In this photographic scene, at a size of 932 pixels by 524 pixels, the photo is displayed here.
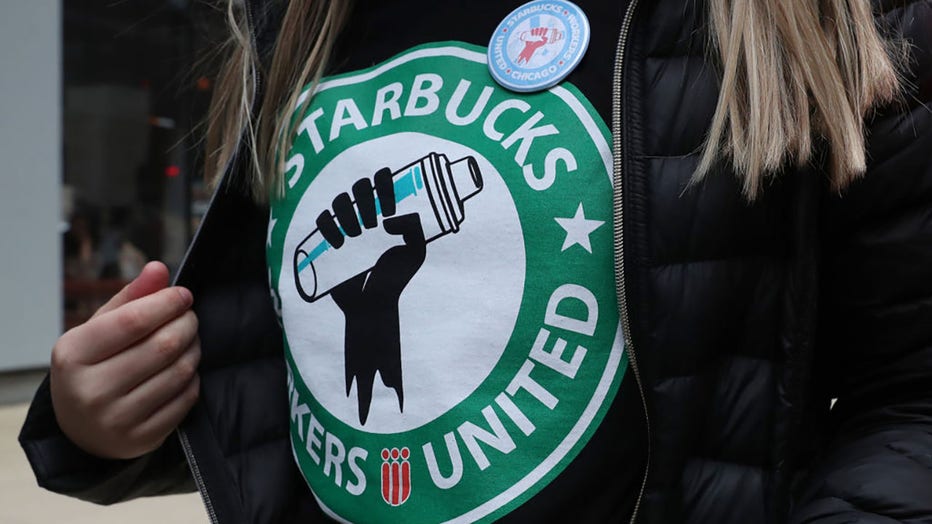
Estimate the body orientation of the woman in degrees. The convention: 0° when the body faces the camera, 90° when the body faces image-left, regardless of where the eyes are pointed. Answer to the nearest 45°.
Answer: approximately 45°
